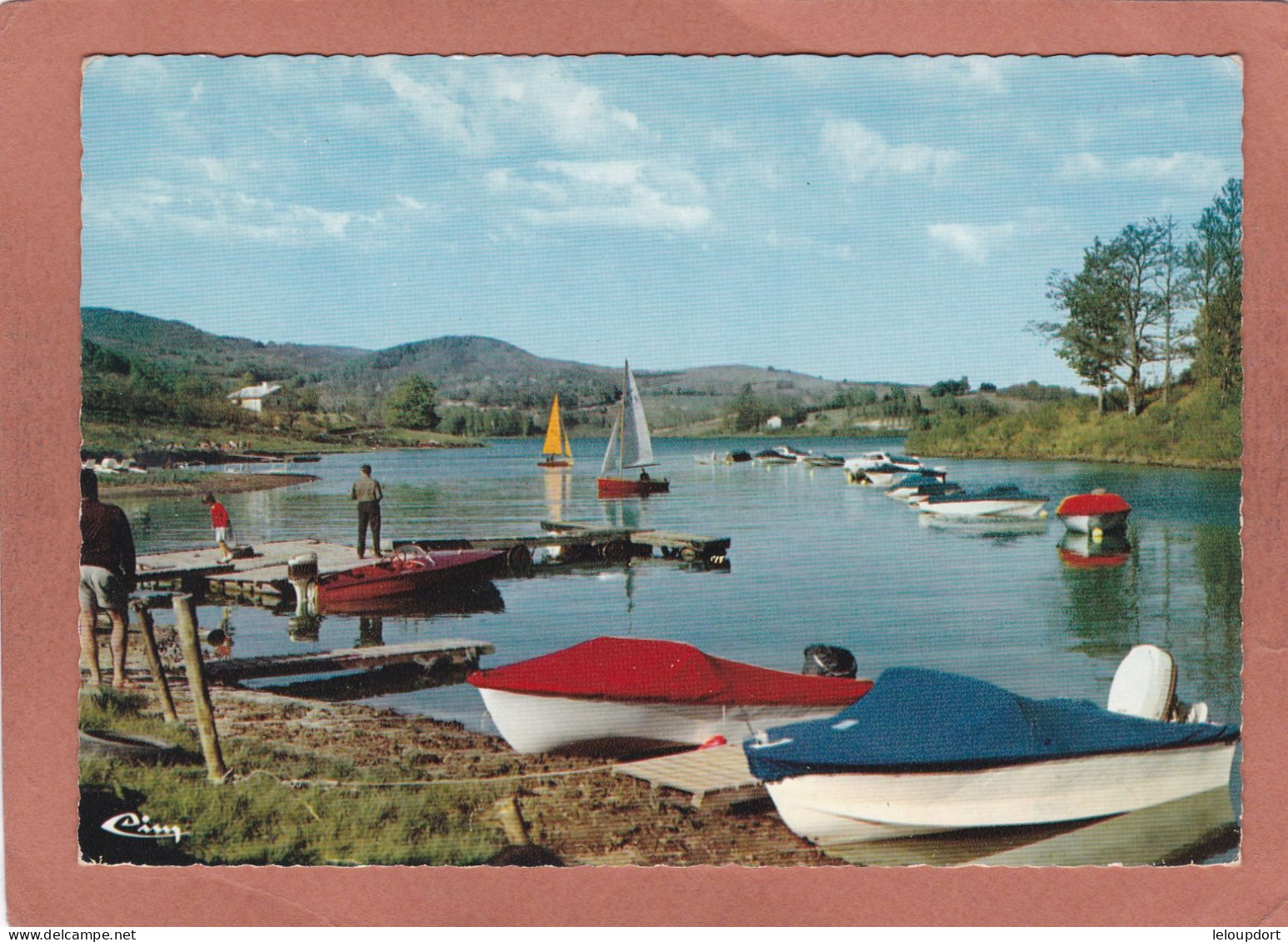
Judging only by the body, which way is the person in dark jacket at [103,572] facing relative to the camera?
away from the camera

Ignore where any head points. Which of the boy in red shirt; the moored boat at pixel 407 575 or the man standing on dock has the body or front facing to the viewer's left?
the boy in red shirt

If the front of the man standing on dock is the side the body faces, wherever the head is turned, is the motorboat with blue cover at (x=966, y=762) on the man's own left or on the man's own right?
on the man's own right

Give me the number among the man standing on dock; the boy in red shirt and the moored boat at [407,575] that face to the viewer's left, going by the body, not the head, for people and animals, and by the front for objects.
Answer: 1

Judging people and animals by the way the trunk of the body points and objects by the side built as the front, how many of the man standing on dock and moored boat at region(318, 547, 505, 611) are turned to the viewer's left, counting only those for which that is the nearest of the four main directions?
0

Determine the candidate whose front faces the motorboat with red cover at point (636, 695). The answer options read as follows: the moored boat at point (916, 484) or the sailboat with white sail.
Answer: the moored boat

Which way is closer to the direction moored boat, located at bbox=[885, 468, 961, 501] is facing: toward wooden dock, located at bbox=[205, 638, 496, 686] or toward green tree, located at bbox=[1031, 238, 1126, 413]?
the wooden dock

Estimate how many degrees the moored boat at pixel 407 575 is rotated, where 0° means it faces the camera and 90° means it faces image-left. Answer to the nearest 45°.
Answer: approximately 225°

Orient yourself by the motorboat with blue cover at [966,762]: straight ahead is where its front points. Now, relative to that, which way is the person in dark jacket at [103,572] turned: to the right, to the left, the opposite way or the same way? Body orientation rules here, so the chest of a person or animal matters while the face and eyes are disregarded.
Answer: to the right
